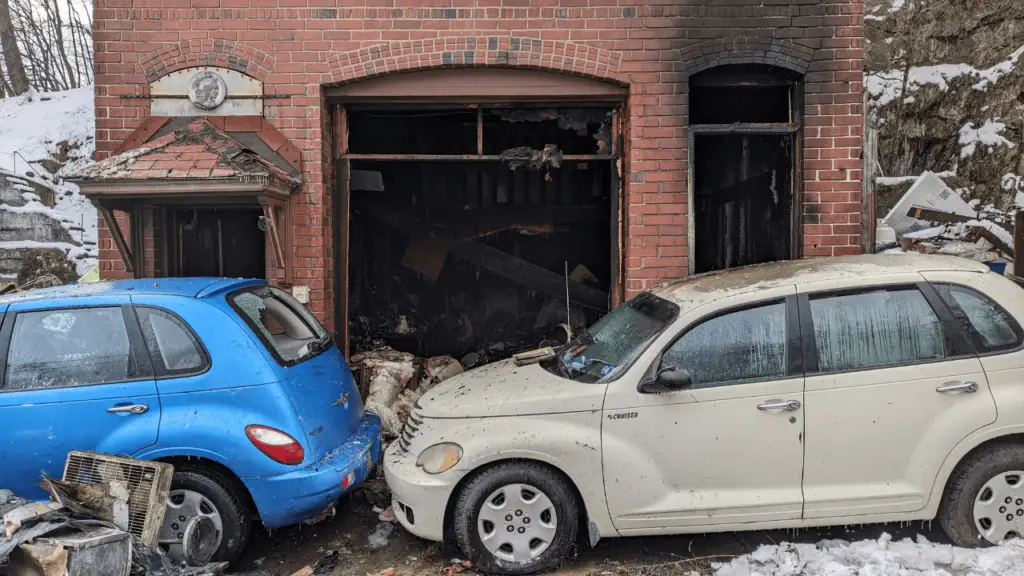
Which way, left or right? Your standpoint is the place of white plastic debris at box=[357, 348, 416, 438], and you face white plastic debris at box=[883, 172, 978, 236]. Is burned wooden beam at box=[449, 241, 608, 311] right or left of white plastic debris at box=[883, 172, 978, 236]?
left

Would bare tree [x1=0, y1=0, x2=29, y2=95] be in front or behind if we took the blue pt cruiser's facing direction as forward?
in front

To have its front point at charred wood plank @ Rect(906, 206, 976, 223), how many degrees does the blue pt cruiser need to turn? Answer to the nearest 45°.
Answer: approximately 135° to its right

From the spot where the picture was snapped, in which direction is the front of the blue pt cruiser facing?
facing away from the viewer and to the left of the viewer

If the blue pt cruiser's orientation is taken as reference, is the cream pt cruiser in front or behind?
behind

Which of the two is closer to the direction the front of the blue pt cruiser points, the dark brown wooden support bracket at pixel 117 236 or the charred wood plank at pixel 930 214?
the dark brown wooden support bracket

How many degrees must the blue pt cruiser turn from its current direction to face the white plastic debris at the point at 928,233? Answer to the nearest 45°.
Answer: approximately 135° to its right

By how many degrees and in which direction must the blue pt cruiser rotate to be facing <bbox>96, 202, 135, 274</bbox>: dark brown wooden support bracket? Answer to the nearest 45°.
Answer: approximately 45° to its right

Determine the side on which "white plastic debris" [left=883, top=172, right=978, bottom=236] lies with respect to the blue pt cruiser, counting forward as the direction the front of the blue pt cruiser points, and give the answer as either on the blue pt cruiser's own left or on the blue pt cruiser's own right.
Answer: on the blue pt cruiser's own right

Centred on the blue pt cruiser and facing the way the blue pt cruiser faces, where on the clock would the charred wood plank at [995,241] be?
The charred wood plank is roughly at 4 o'clock from the blue pt cruiser.

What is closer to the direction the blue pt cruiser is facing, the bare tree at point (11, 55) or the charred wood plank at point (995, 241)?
the bare tree

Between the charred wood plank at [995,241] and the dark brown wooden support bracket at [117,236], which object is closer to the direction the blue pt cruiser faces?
the dark brown wooden support bracket
